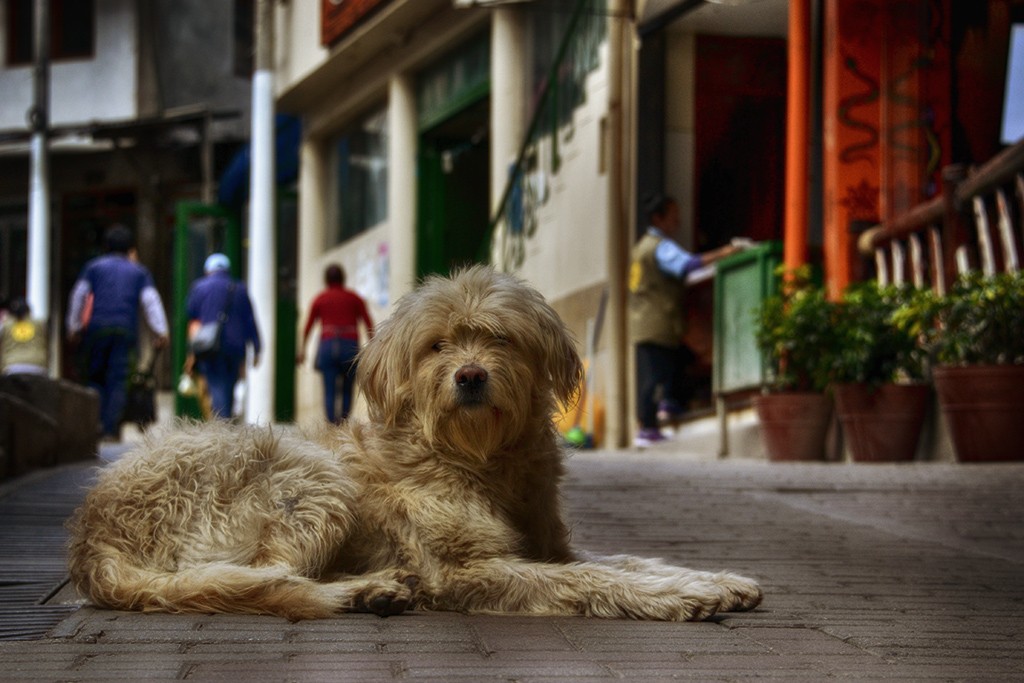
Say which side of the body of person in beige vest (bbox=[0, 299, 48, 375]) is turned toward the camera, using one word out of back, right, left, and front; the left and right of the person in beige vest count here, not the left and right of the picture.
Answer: back

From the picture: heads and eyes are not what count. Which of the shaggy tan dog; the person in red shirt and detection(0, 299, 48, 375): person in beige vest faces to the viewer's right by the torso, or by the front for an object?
the shaggy tan dog

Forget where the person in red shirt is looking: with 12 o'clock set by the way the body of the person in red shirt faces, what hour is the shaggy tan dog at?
The shaggy tan dog is roughly at 6 o'clock from the person in red shirt.

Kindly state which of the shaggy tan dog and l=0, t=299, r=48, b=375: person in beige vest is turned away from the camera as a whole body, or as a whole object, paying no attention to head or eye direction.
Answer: the person in beige vest

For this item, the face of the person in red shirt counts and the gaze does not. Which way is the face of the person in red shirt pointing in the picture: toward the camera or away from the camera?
away from the camera

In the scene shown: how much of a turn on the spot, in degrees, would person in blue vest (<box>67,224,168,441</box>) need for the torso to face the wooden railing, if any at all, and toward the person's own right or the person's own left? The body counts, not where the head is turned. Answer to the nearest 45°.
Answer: approximately 135° to the person's own right

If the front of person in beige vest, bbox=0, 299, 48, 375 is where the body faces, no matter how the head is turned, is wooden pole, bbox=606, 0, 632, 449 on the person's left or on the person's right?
on the person's right

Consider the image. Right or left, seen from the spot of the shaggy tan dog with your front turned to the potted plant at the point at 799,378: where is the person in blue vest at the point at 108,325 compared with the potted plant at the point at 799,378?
left

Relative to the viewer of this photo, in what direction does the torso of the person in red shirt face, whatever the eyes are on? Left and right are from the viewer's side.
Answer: facing away from the viewer

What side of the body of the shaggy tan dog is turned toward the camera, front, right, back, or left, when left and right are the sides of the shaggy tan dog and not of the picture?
right

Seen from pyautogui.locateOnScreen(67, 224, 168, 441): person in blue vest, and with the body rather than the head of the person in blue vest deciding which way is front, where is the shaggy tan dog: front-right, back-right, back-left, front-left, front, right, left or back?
back

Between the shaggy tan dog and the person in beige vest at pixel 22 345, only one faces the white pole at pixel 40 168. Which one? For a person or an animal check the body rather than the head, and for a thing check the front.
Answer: the person in beige vest

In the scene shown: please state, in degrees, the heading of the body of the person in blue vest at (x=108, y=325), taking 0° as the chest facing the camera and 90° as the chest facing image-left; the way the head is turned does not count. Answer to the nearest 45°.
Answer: approximately 180°

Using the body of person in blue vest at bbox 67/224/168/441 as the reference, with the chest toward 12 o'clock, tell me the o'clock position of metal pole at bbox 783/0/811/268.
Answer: The metal pole is roughly at 4 o'clock from the person in blue vest.

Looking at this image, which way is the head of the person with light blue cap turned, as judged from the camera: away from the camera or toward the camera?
away from the camera

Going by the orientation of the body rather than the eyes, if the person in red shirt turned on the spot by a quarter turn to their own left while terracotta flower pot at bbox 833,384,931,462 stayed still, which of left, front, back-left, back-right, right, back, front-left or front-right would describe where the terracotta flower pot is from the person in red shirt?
back-left
